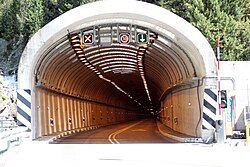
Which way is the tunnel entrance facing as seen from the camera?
toward the camera

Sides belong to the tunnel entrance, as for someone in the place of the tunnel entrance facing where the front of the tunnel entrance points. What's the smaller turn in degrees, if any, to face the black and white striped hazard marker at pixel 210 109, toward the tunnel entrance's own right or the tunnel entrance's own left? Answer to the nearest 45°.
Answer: approximately 45° to the tunnel entrance's own left

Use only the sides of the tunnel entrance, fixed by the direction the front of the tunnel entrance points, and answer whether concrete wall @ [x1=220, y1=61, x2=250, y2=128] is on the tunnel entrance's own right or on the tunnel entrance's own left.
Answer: on the tunnel entrance's own left

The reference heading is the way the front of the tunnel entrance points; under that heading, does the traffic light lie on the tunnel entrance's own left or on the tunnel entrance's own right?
on the tunnel entrance's own left
